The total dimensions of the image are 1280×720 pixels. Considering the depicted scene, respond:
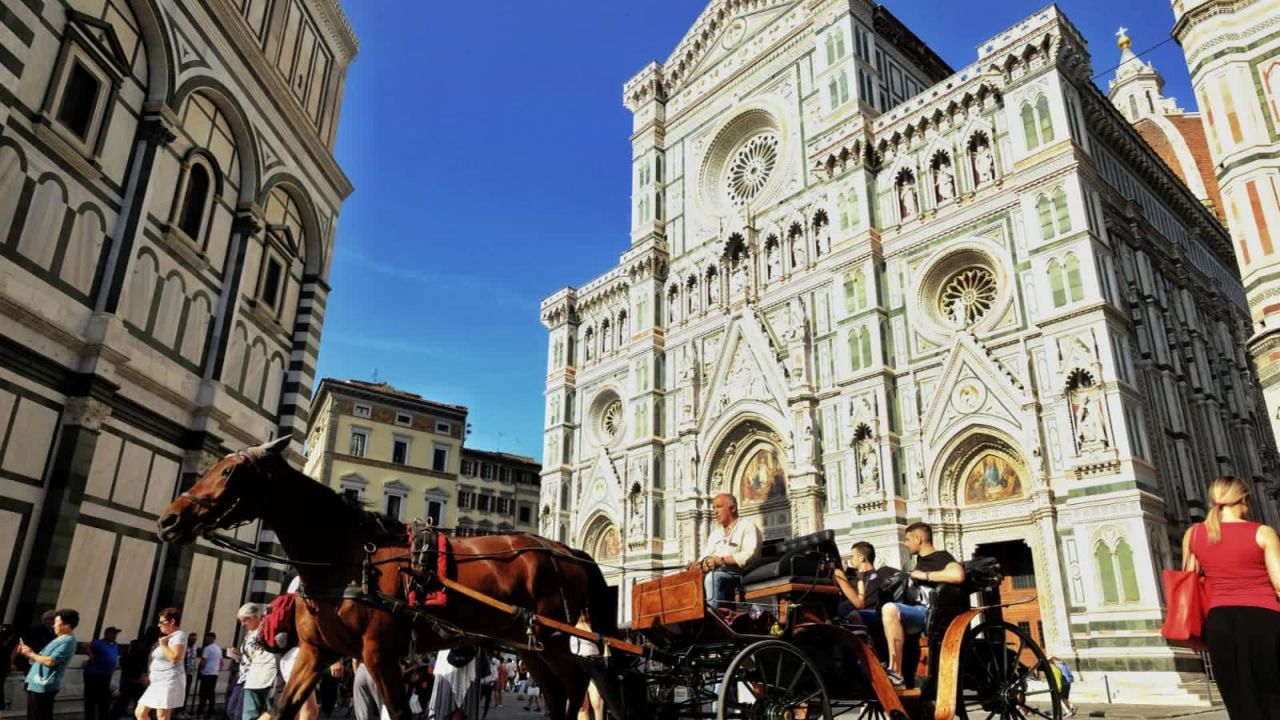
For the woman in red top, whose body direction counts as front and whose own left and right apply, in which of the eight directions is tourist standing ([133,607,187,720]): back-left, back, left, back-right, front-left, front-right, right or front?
left

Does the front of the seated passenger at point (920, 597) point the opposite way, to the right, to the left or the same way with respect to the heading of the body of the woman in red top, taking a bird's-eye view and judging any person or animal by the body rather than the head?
to the left

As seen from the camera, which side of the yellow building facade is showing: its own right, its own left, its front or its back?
front

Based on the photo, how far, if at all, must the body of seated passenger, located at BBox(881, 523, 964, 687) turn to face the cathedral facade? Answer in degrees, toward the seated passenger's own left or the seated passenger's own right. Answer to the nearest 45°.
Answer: approximately 90° to the seated passenger's own right

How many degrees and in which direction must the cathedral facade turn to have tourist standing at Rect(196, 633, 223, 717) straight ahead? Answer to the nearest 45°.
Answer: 0° — it already faces them

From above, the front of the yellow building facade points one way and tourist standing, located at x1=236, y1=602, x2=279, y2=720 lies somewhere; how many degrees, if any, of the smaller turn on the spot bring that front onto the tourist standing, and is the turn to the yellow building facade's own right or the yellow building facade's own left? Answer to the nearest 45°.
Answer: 0° — it already faces them

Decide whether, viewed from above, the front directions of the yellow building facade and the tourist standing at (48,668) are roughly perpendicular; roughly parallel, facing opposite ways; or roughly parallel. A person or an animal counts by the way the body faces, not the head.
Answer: roughly perpendicular

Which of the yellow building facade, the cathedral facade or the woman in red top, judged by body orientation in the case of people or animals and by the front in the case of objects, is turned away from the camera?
the woman in red top

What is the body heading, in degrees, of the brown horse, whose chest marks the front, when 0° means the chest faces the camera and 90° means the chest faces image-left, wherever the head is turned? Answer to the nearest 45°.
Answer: approximately 90°

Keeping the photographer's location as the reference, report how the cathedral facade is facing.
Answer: facing the viewer and to the left of the viewer

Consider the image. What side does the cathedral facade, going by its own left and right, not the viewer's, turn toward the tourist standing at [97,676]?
front

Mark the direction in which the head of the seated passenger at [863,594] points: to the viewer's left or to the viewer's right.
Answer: to the viewer's left

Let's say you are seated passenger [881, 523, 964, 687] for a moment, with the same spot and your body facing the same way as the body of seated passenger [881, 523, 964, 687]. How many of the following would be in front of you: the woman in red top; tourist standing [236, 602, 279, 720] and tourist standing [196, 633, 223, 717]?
2

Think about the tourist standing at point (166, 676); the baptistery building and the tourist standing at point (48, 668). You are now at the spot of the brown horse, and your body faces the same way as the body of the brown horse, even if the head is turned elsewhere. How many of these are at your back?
0

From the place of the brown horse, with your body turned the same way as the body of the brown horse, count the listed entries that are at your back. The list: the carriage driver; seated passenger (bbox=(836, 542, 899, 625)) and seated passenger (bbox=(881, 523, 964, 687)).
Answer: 3
